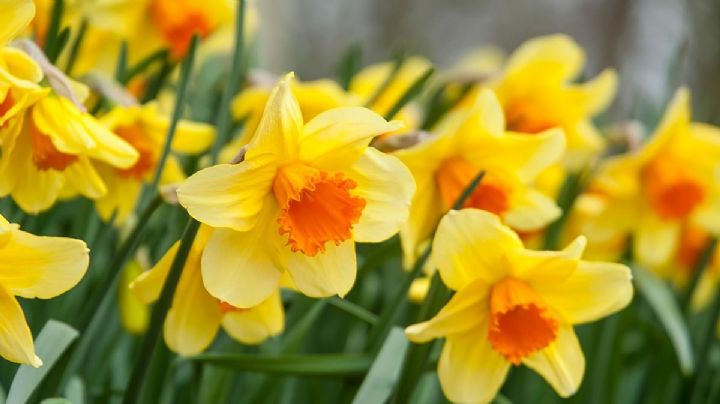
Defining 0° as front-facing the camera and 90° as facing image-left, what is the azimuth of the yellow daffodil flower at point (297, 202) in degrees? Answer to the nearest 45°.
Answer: approximately 315°

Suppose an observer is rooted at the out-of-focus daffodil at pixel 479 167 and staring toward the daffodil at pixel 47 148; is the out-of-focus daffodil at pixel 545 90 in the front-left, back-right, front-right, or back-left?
back-right

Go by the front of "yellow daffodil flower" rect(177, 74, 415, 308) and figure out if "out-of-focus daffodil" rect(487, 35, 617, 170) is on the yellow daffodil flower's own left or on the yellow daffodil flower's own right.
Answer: on the yellow daffodil flower's own left

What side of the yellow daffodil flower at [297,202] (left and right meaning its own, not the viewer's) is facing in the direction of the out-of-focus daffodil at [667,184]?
left

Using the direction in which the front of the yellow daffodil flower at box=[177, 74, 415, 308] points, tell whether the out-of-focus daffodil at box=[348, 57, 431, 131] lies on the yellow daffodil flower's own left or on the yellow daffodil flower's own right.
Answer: on the yellow daffodil flower's own left
